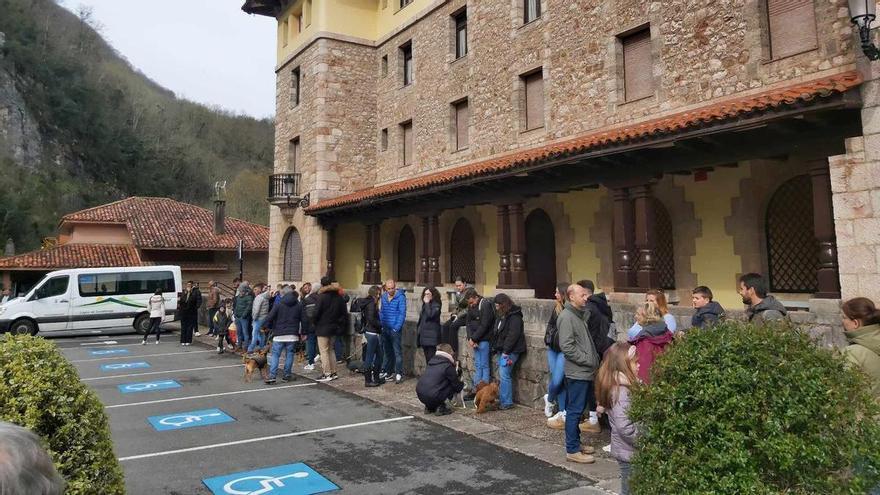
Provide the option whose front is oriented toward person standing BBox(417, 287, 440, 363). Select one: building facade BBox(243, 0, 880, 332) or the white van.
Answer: the building facade

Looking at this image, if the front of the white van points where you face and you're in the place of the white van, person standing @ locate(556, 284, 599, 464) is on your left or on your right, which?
on your left

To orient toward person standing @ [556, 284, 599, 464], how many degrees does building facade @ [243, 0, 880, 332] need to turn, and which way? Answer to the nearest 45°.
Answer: approximately 45° to its left

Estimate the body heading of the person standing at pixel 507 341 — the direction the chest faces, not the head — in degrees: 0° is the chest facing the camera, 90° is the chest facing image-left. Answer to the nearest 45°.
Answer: approximately 90°

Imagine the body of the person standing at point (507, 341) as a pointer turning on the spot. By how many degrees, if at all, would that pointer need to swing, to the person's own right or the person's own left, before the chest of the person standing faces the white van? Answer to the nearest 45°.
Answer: approximately 45° to the person's own right

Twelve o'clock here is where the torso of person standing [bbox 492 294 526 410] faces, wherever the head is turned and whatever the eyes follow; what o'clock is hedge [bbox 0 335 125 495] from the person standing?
The hedge is roughly at 10 o'clock from the person standing.

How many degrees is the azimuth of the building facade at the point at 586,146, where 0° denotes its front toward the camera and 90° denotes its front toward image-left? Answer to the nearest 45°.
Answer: approximately 45°

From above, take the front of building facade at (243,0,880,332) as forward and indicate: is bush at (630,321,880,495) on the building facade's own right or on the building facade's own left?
on the building facade's own left

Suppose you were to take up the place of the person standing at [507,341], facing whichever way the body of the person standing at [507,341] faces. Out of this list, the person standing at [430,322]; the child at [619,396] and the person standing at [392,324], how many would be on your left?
1

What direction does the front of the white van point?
to the viewer's left

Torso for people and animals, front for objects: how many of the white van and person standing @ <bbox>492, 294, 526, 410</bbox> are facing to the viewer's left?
2
